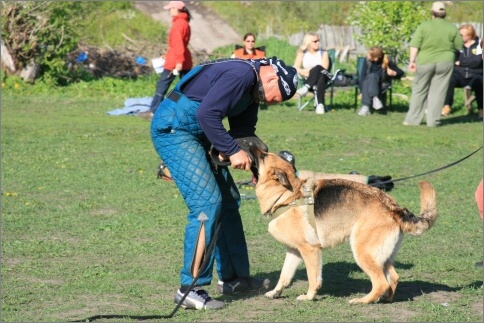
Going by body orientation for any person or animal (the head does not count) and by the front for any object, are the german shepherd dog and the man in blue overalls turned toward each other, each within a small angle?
yes

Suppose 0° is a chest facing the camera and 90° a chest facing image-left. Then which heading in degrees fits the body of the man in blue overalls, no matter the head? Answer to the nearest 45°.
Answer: approximately 270°

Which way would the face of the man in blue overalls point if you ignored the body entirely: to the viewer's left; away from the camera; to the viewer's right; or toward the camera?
to the viewer's right

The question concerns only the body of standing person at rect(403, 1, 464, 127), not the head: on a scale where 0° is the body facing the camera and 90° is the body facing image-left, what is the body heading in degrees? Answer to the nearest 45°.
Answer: approximately 180°

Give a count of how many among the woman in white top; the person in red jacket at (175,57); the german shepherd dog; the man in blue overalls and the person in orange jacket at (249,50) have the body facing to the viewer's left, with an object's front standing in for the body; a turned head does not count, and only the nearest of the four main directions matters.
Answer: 2

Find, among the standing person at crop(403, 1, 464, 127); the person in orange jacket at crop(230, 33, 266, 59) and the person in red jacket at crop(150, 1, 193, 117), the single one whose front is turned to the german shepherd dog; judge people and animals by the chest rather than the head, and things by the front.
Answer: the person in orange jacket at crop(230, 33, 266, 59)

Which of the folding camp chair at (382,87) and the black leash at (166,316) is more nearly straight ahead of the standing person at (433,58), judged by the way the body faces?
the folding camp chair

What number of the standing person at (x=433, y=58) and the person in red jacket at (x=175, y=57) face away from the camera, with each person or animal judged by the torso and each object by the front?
1

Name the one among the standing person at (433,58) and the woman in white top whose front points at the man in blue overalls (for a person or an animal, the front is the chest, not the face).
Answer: the woman in white top

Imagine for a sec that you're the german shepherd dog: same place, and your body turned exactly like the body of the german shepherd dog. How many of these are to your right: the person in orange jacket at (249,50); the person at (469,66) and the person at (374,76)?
3

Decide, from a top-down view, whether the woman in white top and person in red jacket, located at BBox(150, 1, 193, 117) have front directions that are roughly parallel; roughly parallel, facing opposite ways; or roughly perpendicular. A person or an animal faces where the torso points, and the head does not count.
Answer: roughly perpendicular

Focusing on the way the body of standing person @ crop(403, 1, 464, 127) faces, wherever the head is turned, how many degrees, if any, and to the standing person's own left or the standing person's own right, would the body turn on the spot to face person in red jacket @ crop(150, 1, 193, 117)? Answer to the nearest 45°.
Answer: approximately 90° to the standing person's own left
